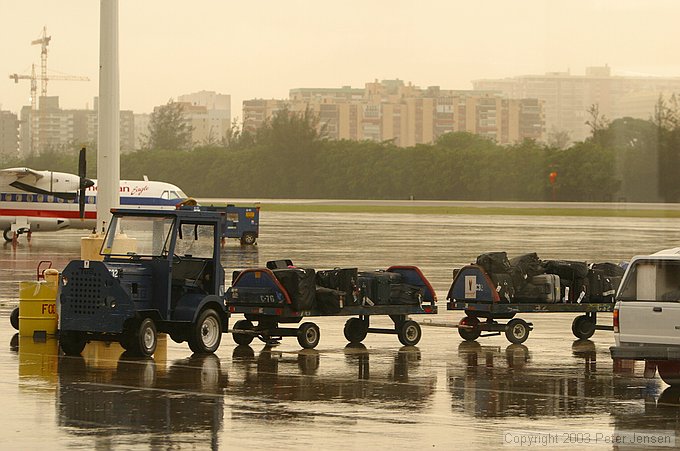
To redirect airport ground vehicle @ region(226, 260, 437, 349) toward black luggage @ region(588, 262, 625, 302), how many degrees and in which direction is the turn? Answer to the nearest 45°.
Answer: approximately 135° to its left

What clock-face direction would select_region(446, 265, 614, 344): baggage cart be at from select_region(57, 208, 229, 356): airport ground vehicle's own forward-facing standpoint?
The baggage cart is roughly at 7 o'clock from the airport ground vehicle.

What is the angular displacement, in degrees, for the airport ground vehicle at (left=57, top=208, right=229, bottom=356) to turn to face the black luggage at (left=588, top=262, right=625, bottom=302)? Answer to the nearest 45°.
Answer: approximately 135° to its left

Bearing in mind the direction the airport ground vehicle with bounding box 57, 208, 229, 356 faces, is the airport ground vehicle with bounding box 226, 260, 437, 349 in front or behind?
behind

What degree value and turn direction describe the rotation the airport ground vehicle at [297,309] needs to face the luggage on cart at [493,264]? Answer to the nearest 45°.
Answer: approximately 135° to its left

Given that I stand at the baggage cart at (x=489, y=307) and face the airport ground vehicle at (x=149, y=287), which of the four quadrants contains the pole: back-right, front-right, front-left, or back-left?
front-right

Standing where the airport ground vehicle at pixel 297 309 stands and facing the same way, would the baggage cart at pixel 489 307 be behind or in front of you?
behind

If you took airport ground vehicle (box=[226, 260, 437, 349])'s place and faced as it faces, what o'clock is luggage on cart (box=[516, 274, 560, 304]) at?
The luggage on cart is roughly at 7 o'clock from the airport ground vehicle.

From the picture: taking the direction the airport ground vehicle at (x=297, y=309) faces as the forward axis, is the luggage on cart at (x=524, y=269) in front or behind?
behind

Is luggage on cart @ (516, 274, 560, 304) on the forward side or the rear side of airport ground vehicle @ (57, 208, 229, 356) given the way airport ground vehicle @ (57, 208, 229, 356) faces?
on the rear side

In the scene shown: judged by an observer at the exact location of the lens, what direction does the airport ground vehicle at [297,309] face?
facing the viewer and to the left of the viewer

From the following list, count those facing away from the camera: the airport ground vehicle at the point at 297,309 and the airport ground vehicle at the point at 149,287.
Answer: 0

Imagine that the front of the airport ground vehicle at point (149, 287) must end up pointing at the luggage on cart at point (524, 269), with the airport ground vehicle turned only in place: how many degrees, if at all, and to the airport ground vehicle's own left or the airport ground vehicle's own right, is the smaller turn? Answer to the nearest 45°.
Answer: approximately 135° to the airport ground vehicle's own left

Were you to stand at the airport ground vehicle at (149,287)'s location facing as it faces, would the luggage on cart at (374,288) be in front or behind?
behind
